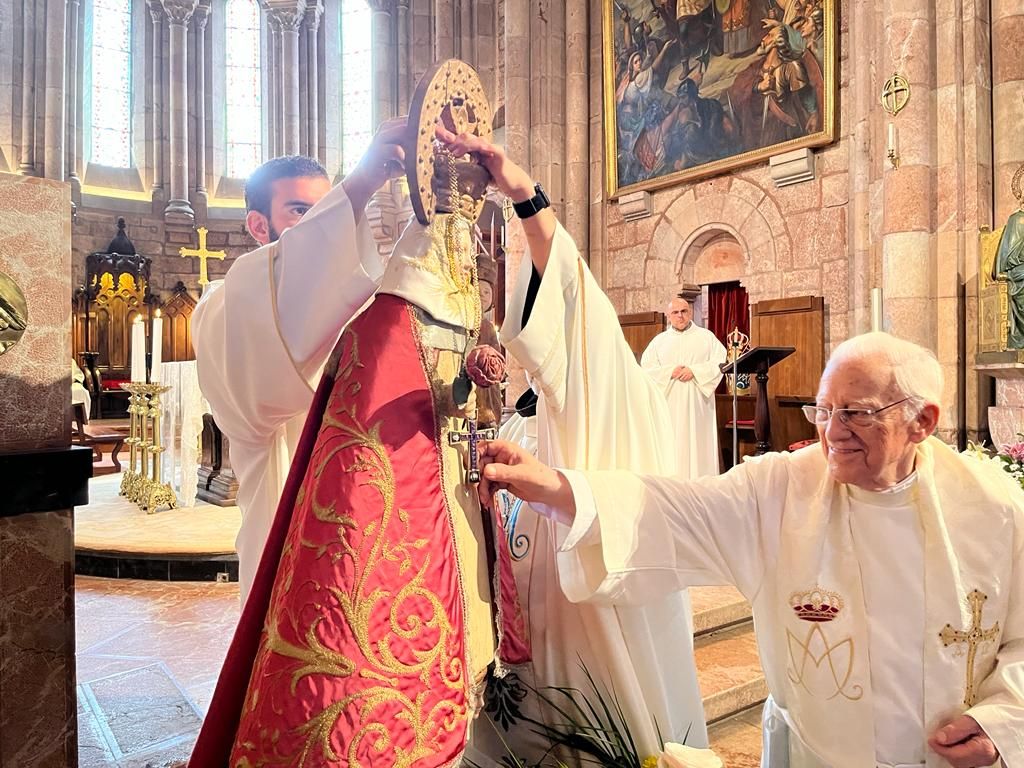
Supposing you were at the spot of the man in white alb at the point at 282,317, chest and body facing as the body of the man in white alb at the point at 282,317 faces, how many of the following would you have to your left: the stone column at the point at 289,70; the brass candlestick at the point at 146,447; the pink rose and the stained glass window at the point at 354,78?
3

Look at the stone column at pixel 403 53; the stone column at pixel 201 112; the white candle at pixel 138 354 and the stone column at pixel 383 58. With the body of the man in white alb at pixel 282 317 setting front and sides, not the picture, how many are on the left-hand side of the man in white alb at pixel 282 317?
4

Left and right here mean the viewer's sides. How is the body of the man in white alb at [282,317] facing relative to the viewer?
facing to the right of the viewer

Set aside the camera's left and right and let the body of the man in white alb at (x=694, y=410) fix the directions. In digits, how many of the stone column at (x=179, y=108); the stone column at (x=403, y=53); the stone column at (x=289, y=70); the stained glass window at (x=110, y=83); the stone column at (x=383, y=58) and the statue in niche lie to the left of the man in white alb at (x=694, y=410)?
1

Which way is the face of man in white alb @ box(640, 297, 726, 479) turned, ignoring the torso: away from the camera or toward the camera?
toward the camera

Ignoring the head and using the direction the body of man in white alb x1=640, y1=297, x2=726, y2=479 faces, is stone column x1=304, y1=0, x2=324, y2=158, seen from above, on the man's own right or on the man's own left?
on the man's own right

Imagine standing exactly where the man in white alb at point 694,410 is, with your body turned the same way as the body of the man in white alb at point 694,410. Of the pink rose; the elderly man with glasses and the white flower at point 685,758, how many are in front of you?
3

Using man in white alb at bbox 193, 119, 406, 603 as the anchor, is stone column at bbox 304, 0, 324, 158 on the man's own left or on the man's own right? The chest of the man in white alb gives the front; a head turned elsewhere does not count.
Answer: on the man's own left

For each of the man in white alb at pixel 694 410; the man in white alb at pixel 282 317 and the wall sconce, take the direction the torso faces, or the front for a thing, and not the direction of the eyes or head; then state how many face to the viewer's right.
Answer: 1

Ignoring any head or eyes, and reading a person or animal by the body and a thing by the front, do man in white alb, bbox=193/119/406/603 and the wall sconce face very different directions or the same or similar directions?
very different directions

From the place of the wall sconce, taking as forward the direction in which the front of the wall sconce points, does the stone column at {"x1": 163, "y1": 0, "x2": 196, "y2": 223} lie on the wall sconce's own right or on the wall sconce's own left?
on the wall sconce's own right

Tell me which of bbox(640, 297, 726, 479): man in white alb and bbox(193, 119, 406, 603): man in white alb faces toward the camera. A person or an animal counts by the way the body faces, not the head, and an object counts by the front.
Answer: bbox(640, 297, 726, 479): man in white alb

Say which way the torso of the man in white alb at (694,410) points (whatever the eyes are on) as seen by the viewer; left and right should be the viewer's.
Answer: facing the viewer

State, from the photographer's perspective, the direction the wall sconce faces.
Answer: facing the viewer and to the left of the viewer

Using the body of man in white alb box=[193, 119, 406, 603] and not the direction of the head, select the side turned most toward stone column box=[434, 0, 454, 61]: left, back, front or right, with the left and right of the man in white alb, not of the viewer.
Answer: left

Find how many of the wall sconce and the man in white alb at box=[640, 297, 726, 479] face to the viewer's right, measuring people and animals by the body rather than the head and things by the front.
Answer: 0

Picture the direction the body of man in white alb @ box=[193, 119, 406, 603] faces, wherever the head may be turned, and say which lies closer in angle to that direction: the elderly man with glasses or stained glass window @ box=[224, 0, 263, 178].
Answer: the elderly man with glasses

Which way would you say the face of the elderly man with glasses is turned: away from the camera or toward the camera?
toward the camera

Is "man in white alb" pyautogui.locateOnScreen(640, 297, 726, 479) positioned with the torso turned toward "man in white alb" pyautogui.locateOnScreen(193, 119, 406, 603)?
yes
